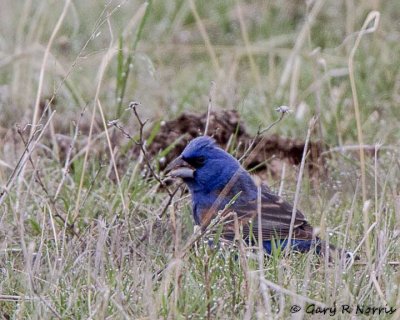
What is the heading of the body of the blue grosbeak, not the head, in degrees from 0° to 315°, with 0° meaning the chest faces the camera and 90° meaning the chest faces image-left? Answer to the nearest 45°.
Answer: approximately 90°
